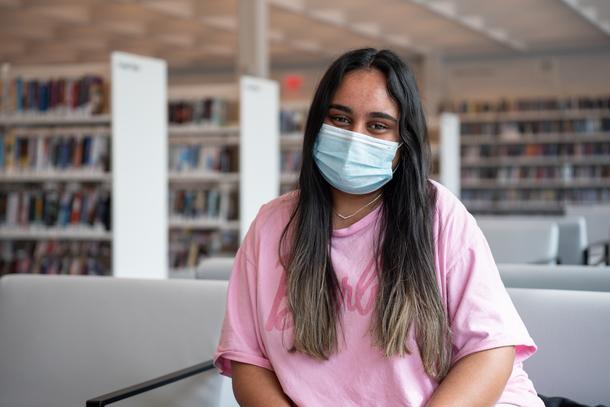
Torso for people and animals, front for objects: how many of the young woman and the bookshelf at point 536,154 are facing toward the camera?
2

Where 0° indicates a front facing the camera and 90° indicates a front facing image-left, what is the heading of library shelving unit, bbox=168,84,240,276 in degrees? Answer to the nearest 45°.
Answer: approximately 0°

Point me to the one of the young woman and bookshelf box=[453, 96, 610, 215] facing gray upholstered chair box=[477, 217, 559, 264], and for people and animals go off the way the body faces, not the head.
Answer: the bookshelf
